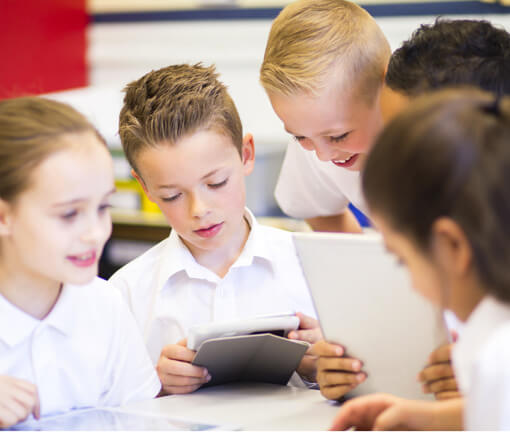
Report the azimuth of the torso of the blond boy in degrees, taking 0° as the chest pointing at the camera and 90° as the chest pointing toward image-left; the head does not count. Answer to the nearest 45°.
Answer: approximately 45°

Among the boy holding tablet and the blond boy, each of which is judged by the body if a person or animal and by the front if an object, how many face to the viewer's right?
0

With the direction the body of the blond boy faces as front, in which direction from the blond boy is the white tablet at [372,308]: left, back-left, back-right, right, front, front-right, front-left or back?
front-left
